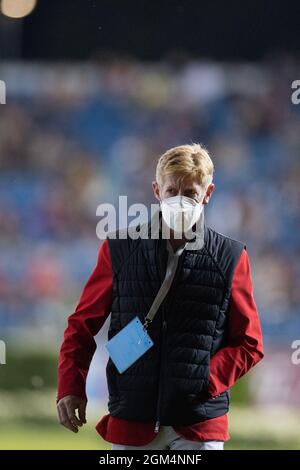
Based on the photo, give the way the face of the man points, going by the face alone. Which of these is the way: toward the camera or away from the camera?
toward the camera

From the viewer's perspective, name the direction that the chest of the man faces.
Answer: toward the camera
